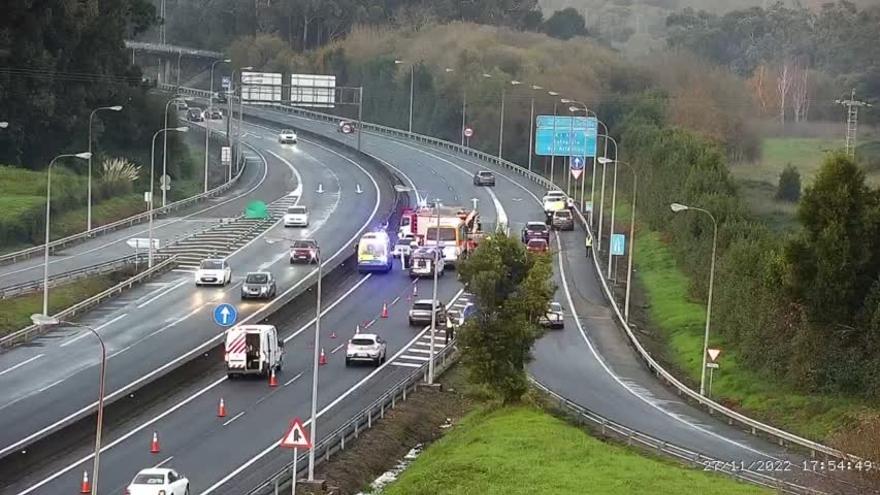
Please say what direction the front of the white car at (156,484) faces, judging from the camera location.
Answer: facing away from the viewer and to the right of the viewer

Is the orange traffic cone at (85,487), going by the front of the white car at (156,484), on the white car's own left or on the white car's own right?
on the white car's own left
